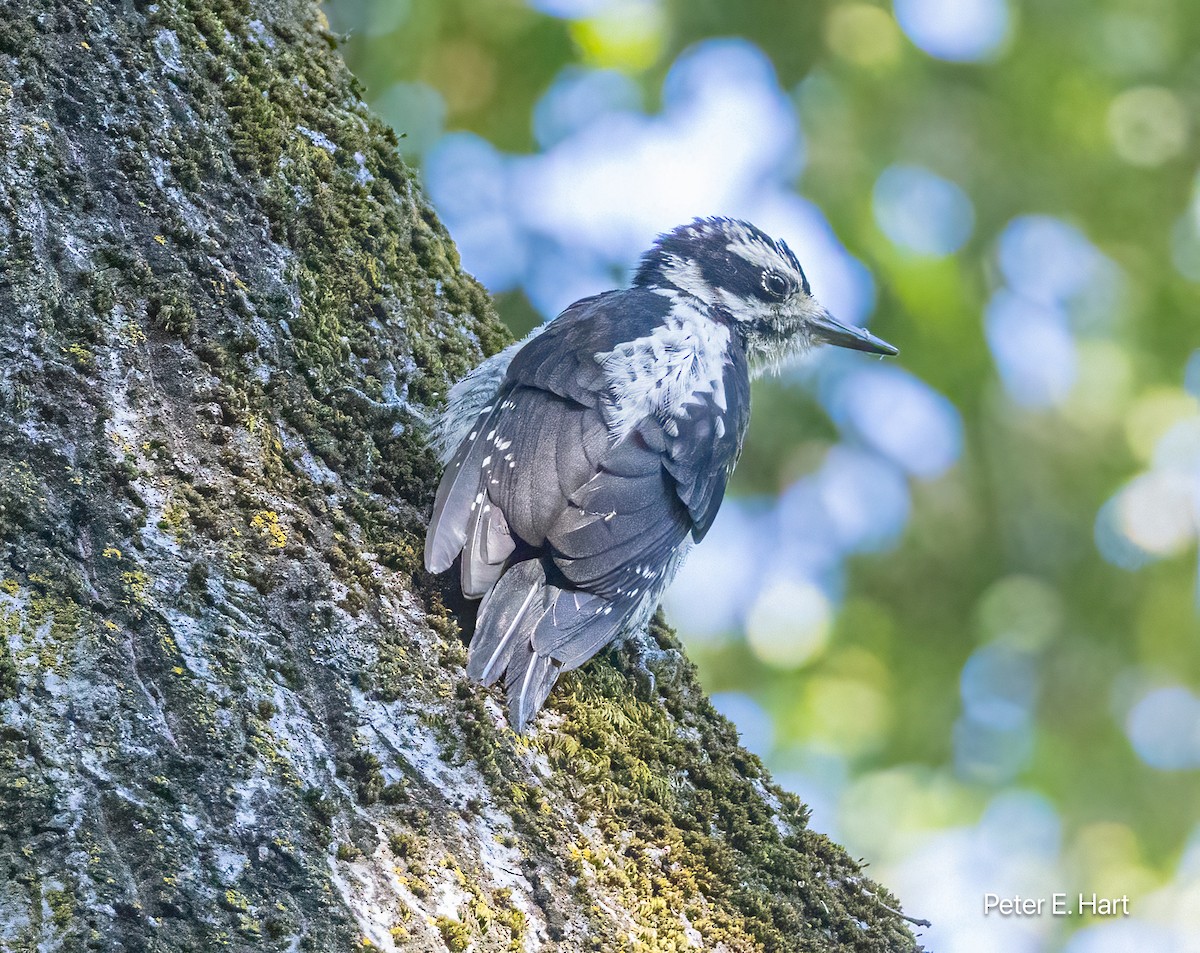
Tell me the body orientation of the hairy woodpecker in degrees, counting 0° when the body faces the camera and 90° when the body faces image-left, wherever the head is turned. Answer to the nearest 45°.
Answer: approximately 225°
